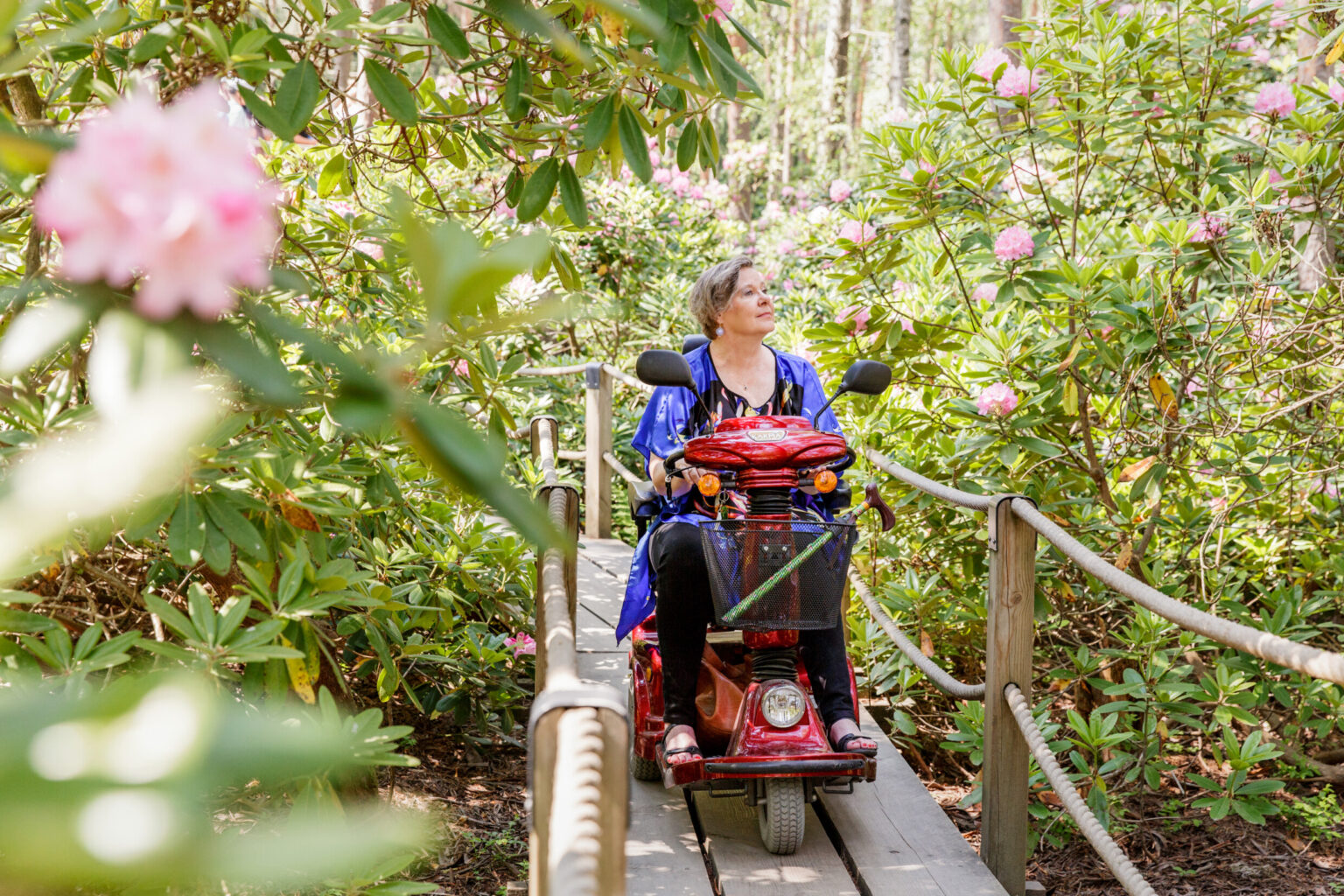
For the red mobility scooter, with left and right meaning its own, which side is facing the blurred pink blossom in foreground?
front

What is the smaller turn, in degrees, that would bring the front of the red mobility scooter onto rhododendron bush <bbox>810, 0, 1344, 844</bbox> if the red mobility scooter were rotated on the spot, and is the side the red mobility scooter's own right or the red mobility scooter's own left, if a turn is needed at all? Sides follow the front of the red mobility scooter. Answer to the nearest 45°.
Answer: approximately 135° to the red mobility scooter's own left

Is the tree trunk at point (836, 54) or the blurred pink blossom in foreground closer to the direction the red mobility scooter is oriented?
the blurred pink blossom in foreground

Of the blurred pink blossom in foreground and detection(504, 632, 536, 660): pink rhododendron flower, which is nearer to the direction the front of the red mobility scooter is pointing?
the blurred pink blossom in foreground

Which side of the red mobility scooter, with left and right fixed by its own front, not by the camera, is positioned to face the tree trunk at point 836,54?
back

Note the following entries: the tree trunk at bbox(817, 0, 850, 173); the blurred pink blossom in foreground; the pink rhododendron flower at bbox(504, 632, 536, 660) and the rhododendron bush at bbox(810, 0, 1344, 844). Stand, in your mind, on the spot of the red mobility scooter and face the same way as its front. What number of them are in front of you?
1

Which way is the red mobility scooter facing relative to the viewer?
toward the camera

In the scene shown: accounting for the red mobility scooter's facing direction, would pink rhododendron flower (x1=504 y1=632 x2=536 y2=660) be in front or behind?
behind

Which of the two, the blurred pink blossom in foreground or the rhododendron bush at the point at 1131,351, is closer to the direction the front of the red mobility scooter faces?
the blurred pink blossom in foreground
